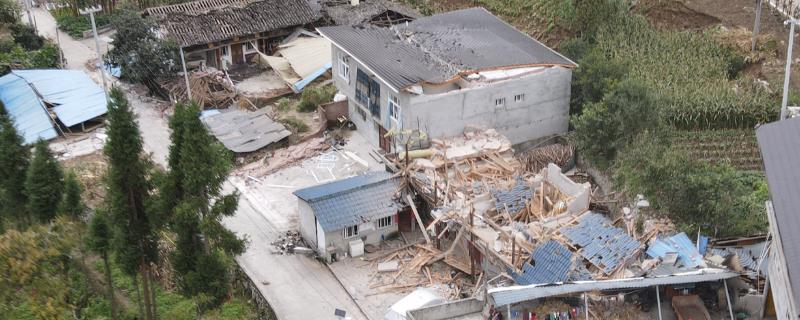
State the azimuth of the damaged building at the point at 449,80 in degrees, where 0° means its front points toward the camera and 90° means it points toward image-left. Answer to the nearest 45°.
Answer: approximately 45°

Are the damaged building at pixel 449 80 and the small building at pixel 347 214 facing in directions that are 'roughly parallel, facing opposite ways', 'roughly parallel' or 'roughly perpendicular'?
roughly perpendicular

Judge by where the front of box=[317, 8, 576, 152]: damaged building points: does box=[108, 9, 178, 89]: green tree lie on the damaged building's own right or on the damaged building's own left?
on the damaged building's own right

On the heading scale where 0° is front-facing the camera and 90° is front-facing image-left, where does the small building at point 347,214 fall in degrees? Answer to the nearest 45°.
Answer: approximately 315°

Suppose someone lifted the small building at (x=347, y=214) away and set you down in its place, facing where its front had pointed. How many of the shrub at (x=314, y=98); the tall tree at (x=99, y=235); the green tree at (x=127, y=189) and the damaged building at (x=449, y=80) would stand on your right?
2

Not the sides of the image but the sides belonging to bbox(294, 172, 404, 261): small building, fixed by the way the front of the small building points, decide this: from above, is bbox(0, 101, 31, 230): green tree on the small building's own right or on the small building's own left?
on the small building's own right

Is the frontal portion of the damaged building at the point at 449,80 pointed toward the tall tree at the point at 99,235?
yes

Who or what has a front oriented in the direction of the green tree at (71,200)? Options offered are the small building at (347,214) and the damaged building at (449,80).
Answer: the damaged building

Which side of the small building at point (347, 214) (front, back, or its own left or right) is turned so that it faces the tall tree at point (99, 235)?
right
